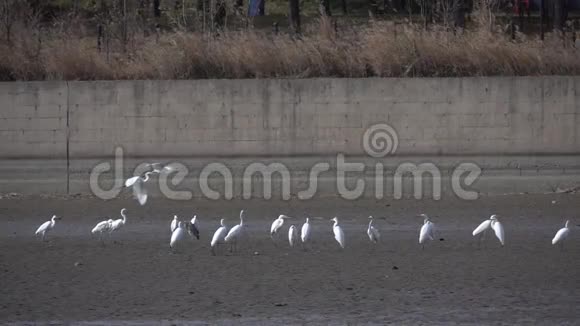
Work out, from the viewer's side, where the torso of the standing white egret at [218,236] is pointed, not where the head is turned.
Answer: to the viewer's right

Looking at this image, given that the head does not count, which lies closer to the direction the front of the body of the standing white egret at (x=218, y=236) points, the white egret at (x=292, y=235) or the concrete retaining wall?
the white egret

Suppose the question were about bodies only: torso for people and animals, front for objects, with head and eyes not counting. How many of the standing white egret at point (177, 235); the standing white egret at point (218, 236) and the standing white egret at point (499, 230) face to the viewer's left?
1

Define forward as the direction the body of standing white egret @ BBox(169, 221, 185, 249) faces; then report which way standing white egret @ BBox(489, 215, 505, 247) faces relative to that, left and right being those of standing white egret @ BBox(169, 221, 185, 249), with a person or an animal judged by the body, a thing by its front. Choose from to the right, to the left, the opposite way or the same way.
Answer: the opposite way

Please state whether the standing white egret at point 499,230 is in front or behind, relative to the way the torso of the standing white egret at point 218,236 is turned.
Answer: in front

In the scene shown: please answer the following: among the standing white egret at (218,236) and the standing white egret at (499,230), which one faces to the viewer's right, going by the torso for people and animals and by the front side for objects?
the standing white egret at (218,236)

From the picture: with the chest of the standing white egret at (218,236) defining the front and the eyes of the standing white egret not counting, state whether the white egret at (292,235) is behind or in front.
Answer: in front

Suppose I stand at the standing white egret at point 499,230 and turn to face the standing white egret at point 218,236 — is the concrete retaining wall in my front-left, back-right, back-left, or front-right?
front-right
